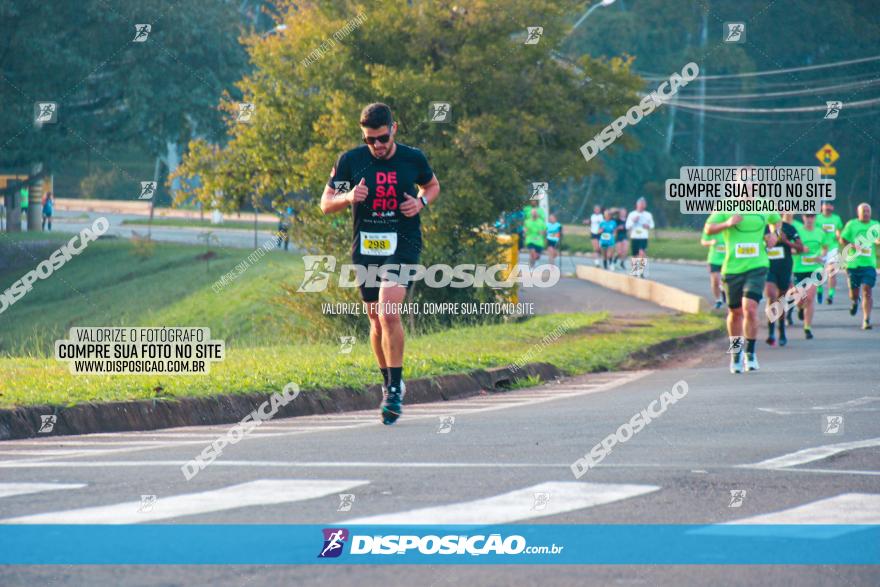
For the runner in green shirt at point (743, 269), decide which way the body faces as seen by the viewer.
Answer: toward the camera

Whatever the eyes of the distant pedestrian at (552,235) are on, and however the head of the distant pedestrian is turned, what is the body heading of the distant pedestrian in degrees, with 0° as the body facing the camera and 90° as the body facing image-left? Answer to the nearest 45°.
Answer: approximately 0°

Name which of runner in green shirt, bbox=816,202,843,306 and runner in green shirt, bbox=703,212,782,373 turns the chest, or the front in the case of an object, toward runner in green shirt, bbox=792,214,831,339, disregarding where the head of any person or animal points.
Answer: runner in green shirt, bbox=816,202,843,306

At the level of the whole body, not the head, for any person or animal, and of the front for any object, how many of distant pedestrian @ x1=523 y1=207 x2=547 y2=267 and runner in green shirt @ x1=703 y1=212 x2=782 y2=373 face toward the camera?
2

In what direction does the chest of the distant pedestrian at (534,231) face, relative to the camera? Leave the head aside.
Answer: toward the camera

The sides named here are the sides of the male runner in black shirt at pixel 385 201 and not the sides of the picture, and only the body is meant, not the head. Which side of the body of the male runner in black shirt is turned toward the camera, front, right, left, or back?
front

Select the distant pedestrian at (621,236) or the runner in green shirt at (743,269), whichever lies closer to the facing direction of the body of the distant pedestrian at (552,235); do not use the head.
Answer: the runner in green shirt

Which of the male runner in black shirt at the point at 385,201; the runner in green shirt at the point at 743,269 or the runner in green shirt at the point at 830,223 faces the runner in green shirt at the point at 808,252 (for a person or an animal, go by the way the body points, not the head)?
the runner in green shirt at the point at 830,223

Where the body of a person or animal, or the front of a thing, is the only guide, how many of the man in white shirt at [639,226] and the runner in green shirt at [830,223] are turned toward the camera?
2

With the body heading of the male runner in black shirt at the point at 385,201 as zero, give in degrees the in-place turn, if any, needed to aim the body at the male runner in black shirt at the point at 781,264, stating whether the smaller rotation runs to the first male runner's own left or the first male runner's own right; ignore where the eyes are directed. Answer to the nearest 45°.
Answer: approximately 135° to the first male runner's own left
